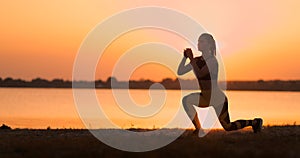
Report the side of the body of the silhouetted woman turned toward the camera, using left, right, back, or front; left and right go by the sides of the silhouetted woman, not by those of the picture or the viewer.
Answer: left
